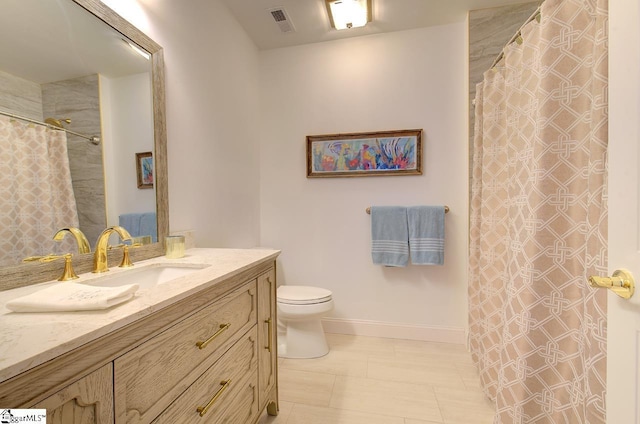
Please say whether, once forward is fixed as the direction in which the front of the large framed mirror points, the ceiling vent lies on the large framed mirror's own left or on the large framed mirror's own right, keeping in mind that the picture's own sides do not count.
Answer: on the large framed mirror's own left

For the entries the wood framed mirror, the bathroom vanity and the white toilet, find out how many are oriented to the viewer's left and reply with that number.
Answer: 0

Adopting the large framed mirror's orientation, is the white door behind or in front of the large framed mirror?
in front

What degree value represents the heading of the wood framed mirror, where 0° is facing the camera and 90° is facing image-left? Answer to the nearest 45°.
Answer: approximately 315°

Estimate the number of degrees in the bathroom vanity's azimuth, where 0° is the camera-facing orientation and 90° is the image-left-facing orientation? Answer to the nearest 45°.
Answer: approximately 315°
